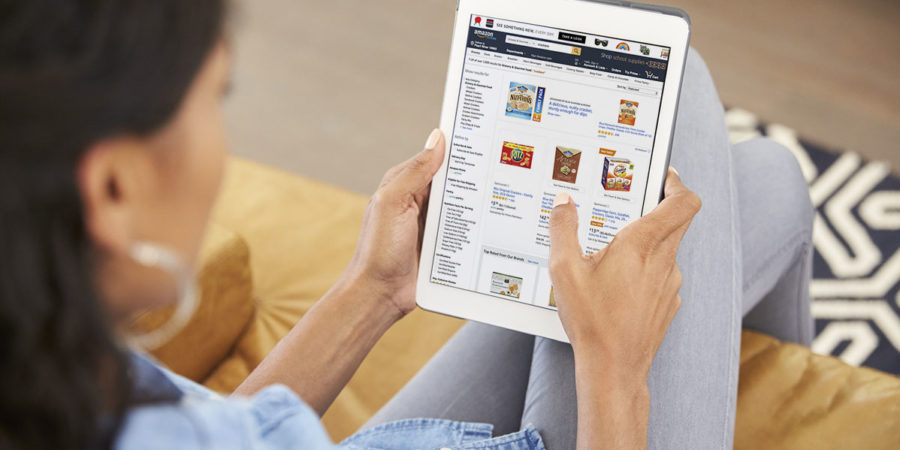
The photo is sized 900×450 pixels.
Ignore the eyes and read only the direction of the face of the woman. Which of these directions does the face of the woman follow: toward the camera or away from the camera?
away from the camera

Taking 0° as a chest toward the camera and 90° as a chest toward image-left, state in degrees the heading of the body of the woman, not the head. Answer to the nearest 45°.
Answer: approximately 225°
